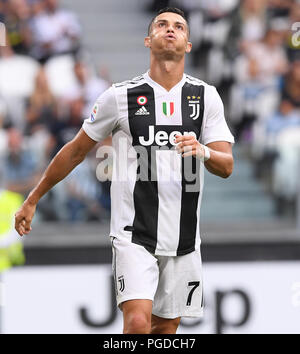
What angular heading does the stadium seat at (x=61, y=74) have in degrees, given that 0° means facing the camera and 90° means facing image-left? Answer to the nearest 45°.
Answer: approximately 0°
